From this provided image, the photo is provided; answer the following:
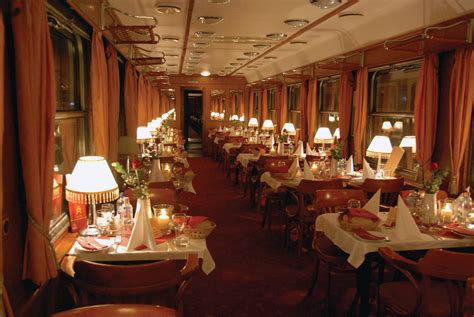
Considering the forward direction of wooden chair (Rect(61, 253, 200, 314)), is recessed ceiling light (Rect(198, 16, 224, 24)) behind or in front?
in front

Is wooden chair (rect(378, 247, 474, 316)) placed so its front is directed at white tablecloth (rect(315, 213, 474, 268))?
yes

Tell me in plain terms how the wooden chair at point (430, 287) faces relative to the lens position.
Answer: facing away from the viewer and to the left of the viewer

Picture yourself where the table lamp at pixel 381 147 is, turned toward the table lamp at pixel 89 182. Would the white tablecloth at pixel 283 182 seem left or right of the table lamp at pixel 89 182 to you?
right

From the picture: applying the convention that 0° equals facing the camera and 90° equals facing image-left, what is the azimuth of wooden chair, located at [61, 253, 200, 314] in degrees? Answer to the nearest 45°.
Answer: approximately 180°
